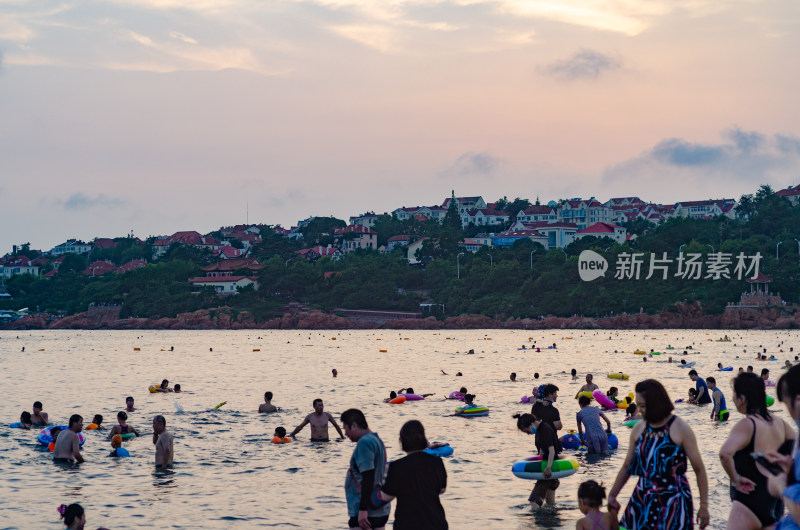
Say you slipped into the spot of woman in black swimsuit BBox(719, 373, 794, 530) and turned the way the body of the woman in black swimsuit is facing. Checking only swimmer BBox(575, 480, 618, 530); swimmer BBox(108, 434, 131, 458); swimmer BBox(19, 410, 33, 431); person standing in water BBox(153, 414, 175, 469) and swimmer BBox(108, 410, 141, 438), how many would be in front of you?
5

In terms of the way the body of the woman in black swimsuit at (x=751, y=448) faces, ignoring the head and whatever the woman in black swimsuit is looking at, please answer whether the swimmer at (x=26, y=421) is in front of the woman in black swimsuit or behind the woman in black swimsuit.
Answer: in front

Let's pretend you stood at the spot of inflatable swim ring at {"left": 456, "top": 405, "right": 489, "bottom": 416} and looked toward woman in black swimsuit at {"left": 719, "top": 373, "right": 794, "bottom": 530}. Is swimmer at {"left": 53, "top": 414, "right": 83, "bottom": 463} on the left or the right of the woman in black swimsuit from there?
right

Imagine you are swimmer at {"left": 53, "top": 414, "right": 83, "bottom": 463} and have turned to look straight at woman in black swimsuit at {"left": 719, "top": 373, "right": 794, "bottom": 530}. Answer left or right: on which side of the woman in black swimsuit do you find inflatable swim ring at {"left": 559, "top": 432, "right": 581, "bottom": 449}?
left

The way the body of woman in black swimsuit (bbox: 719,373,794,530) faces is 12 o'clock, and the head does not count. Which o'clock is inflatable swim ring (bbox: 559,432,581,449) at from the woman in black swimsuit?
The inflatable swim ring is roughly at 1 o'clock from the woman in black swimsuit.

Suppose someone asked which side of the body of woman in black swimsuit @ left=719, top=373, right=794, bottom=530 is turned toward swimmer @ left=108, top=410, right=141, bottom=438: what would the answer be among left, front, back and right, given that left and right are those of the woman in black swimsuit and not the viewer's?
front

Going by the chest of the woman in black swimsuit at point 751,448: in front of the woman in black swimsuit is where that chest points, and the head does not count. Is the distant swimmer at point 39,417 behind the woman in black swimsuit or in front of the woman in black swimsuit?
in front

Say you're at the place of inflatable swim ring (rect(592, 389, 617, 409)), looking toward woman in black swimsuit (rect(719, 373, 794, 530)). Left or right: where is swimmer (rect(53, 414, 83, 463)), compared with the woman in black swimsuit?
right

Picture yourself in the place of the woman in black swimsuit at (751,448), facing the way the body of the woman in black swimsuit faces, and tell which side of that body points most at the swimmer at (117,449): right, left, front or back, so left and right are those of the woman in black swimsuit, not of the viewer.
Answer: front

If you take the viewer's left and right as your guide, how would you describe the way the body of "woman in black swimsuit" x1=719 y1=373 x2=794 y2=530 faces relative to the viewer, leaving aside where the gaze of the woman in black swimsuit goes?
facing away from the viewer and to the left of the viewer
